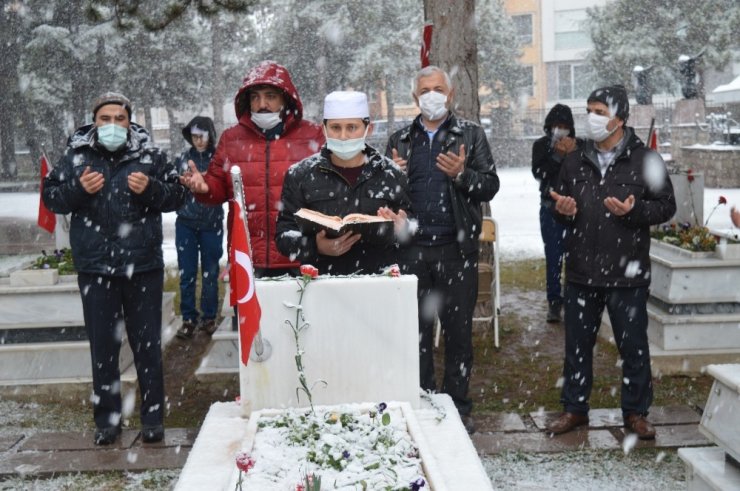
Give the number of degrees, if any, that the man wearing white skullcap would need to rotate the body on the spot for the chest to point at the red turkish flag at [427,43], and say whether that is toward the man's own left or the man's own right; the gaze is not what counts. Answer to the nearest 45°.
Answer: approximately 180°

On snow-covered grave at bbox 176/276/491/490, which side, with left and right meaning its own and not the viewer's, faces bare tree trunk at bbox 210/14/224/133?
back

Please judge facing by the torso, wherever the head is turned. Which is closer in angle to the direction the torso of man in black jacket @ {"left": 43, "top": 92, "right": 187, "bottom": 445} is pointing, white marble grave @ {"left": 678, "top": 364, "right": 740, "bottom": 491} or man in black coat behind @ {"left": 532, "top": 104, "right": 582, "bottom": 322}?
the white marble grave

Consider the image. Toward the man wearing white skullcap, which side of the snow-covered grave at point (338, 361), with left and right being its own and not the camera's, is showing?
back

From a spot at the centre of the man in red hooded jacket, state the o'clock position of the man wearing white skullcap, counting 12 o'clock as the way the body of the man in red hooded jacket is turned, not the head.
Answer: The man wearing white skullcap is roughly at 11 o'clock from the man in red hooded jacket.

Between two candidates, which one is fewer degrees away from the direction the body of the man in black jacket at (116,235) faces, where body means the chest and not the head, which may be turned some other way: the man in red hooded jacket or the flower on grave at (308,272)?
the flower on grave

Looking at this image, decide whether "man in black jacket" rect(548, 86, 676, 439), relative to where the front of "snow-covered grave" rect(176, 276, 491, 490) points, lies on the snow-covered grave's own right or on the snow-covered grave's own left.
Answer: on the snow-covered grave's own left

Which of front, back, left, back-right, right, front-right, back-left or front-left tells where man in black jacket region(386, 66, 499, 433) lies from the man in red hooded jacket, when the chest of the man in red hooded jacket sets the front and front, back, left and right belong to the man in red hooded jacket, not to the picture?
left

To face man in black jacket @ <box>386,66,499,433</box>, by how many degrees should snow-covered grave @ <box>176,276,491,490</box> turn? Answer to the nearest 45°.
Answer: approximately 180°

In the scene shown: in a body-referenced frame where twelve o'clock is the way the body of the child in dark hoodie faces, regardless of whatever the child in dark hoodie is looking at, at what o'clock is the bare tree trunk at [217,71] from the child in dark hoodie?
The bare tree trunk is roughly at 6 o'clock from the child in dark hoodie.

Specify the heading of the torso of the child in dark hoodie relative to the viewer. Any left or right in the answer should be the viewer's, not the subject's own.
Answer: facing the viewer
